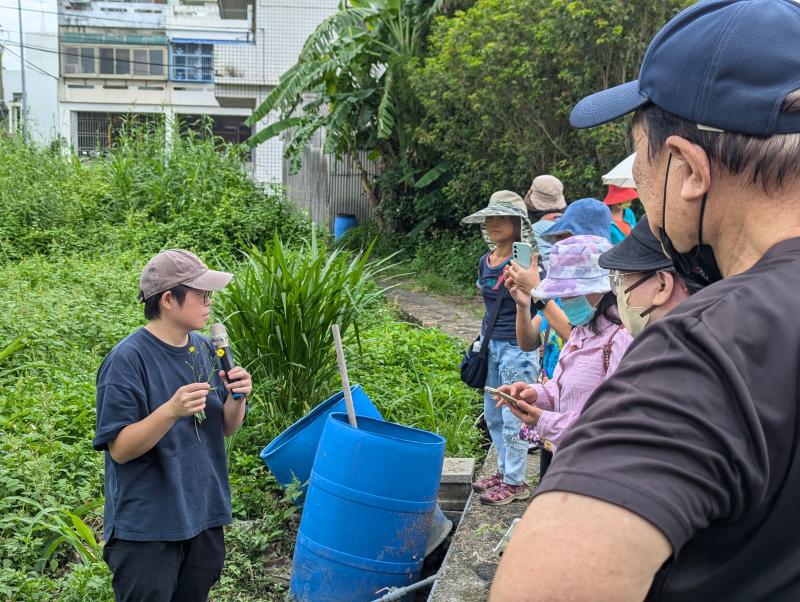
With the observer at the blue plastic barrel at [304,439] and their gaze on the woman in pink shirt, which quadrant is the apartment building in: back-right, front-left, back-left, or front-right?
back-left

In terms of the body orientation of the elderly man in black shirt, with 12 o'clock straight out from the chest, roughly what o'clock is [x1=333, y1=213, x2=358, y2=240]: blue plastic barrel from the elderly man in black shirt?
The blue plastic barrel is roughly at 1 o'clock from the elderly man in black shirt.

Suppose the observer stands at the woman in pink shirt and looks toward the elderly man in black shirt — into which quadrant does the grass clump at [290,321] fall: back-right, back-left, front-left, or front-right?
back-right

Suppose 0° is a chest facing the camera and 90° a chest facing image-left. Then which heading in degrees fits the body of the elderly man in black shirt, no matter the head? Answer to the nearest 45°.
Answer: approximately 135°

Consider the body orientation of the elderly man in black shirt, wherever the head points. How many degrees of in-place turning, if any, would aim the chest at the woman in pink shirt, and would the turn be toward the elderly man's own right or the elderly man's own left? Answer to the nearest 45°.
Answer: approximately 45° to the elderly man's own right

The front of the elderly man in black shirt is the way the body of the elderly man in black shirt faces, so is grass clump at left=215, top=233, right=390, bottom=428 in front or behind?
in front

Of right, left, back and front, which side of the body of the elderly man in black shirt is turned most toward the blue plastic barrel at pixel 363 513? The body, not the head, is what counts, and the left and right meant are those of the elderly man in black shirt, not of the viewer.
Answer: front

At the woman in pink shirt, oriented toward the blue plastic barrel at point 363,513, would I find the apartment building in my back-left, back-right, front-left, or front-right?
front-right

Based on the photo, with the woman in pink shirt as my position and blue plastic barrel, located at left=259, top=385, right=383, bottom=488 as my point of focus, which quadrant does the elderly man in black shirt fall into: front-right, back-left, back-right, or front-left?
back-left

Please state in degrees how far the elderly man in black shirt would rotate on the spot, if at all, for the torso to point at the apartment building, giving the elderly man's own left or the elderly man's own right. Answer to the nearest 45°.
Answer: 0° — they already face it

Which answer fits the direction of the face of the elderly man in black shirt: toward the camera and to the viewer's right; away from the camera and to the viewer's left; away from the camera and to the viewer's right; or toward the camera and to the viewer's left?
away from the camera and to the viewer's left

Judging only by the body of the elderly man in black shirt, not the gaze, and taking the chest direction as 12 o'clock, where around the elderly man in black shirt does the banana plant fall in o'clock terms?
The banana plant is roughly at 1 o'clock from the elderly man in black shirt.
